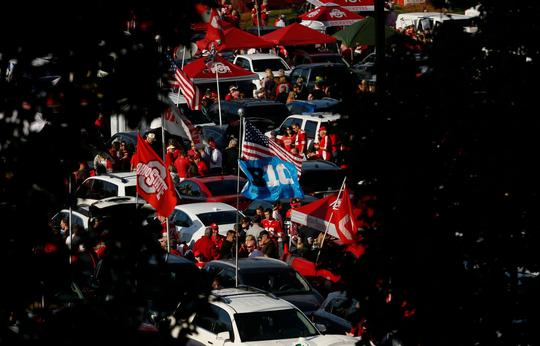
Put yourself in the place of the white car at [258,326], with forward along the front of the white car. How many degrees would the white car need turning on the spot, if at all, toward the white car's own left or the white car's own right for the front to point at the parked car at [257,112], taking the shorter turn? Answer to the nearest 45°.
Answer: approximately 135° to the white car's own left

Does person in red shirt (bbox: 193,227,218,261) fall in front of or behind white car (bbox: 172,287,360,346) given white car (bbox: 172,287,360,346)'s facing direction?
behind

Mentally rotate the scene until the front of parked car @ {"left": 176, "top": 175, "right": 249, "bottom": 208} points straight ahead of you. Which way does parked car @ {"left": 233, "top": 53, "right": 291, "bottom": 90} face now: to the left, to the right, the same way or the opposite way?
to the left

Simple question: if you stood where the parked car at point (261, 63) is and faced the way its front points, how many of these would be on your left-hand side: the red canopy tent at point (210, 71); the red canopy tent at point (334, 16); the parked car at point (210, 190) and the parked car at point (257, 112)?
1

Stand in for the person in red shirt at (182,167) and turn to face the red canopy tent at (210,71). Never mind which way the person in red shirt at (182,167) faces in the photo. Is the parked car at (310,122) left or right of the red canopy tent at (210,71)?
right

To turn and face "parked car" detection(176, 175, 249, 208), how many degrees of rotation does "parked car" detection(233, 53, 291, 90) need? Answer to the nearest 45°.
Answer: approximately 45° to its right

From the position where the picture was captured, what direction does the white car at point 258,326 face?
facing the viewer and to the right of the viewer

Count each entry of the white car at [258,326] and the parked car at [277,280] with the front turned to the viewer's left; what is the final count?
0

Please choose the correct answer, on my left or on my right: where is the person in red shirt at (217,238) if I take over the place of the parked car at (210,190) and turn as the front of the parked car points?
on my left
